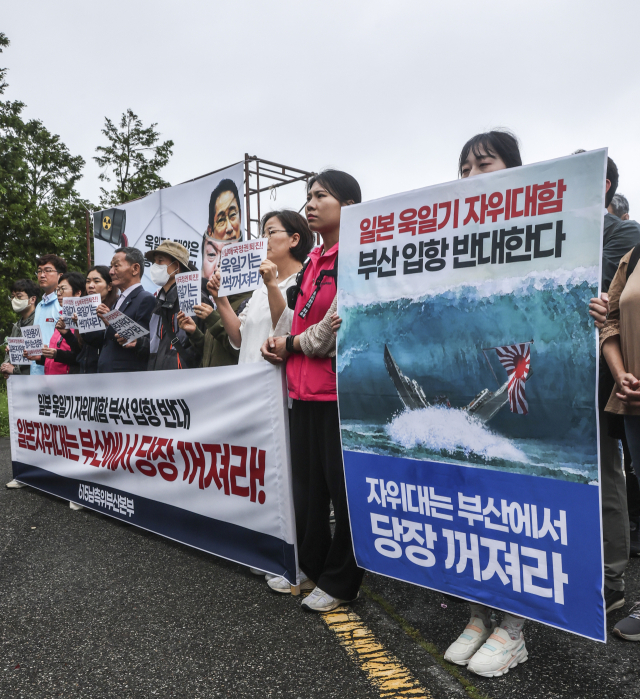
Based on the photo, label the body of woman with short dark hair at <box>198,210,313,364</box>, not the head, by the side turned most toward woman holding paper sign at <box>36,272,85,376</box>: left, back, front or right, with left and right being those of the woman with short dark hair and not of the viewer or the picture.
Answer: right

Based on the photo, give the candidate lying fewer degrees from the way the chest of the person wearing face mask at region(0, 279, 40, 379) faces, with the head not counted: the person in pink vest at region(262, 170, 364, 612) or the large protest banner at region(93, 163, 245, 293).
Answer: the person in pink vest

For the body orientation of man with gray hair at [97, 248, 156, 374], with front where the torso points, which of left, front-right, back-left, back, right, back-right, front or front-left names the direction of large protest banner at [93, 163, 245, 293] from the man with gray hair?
back-right

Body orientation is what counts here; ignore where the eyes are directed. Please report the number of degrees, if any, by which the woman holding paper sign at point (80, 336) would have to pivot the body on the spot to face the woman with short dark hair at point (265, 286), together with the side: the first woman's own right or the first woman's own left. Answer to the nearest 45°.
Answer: approximately 90° to the first woman's own left

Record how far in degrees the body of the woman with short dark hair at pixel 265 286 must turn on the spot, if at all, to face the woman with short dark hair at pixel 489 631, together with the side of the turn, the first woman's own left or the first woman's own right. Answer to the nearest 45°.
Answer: approximately 90° to the first woman's own left

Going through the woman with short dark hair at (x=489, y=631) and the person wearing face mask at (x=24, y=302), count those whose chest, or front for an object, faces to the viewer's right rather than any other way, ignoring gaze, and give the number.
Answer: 0

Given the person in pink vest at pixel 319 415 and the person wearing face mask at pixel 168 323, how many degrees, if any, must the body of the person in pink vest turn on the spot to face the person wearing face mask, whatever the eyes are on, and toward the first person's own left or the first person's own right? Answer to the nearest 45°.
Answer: approximately 90° to the first person's own right

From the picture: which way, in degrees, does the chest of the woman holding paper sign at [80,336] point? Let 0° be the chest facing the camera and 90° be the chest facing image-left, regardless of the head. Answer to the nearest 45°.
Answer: approximately 45°

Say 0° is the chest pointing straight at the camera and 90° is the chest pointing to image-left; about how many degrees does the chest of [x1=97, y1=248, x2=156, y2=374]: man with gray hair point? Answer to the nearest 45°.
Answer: approximately 45°

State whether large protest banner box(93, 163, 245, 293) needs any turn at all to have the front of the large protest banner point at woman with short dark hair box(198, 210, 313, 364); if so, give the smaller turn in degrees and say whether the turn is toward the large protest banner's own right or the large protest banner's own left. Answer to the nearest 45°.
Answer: approximately 45° to the large protest banner's own left
